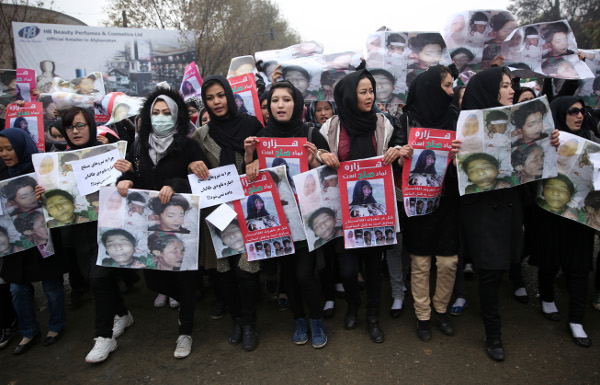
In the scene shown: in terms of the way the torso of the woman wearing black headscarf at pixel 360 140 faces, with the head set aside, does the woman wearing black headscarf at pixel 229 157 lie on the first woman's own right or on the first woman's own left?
on the first woman's own right

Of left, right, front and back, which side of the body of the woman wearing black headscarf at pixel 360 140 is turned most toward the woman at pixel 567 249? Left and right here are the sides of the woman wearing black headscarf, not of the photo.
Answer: left

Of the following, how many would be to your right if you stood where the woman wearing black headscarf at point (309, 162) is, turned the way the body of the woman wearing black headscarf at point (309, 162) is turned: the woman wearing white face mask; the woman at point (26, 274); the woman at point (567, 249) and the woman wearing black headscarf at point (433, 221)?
2

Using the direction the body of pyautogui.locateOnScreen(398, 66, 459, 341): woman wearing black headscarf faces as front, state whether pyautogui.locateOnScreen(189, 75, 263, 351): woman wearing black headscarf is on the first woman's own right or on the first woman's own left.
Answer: on the first woman's own right

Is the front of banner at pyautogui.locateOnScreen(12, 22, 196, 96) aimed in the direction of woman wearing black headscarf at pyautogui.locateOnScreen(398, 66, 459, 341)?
yes

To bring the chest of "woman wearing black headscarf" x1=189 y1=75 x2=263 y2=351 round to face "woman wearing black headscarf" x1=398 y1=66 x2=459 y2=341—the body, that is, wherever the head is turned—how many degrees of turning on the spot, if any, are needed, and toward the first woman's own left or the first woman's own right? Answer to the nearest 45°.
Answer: approximately 90° to the first woman's own left
